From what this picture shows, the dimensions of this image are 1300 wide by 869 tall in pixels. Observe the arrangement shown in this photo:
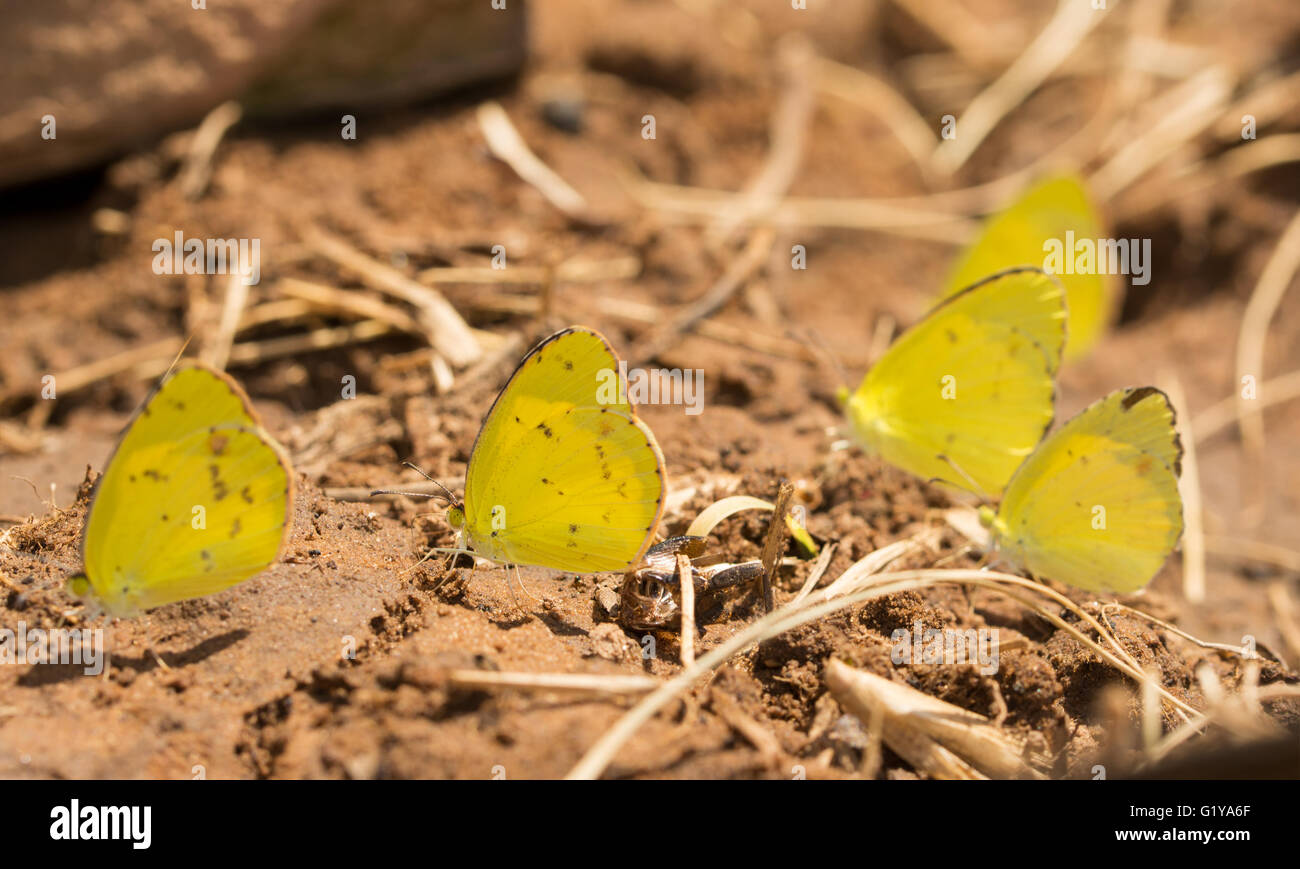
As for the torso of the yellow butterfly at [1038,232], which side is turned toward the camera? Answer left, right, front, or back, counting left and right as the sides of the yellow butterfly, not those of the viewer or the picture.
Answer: left

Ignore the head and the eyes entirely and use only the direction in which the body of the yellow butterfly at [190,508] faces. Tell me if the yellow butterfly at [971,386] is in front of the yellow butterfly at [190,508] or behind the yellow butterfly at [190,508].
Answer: behind

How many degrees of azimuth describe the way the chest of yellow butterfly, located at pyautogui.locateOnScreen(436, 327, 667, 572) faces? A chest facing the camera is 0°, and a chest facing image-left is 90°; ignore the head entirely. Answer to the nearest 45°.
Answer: approximately 90°

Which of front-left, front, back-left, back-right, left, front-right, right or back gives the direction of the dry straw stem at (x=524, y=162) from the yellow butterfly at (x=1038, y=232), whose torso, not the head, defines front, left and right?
front

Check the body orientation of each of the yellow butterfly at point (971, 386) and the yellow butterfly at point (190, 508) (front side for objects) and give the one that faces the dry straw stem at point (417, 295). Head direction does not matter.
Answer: the yellow butterfly at point (971, 386)

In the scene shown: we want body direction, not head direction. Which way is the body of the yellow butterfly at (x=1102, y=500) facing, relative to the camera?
to the viewer's left

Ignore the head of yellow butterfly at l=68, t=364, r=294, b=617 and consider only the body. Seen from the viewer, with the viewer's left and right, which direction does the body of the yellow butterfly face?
facing to the left of the viewer

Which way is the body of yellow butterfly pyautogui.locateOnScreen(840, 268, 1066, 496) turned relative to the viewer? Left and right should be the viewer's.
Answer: facing to the left of the viewer

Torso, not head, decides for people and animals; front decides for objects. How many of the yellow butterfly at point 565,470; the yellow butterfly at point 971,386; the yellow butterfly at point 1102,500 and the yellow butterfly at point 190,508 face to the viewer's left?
4

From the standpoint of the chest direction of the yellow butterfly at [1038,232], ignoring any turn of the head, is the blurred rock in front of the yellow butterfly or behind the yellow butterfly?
in front

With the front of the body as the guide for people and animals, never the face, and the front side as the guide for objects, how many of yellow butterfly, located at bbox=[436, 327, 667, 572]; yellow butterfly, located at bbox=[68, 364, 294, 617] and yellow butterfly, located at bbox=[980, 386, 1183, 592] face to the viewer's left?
3
